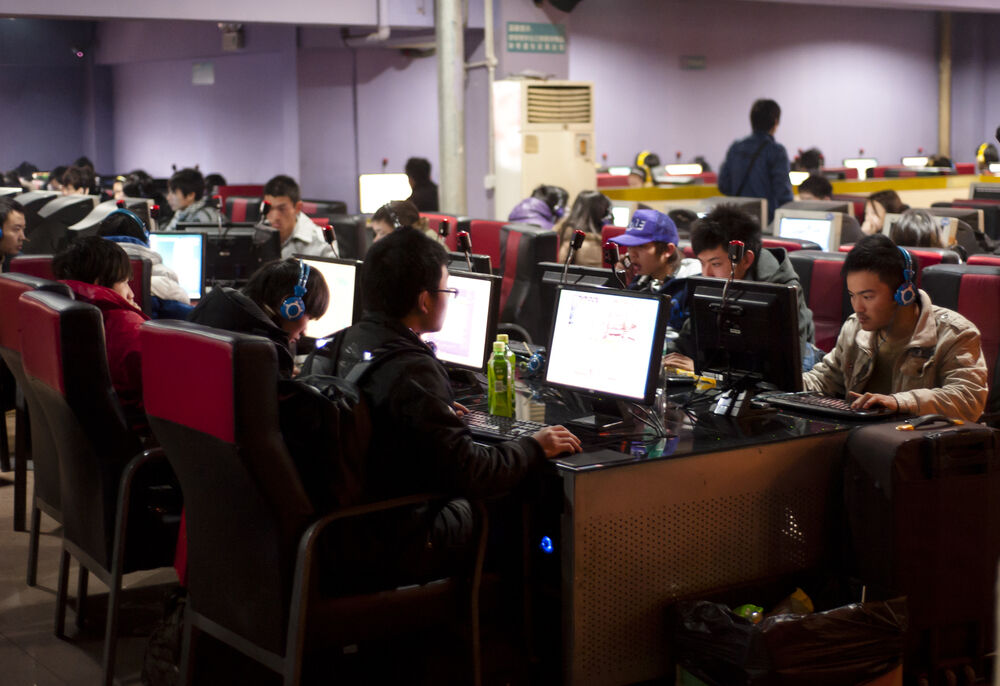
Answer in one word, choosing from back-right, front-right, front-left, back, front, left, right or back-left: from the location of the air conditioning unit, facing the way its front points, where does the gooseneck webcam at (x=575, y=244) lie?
front-right

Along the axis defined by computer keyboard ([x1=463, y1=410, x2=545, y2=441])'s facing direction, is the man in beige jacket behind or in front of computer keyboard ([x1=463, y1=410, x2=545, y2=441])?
behind

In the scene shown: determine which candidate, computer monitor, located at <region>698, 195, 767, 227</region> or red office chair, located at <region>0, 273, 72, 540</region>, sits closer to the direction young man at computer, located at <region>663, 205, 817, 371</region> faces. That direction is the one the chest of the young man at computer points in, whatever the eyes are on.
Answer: the red office chair

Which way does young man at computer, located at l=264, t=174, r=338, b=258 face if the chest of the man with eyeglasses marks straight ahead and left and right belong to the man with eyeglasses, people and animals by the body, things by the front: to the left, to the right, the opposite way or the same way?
the opposite way

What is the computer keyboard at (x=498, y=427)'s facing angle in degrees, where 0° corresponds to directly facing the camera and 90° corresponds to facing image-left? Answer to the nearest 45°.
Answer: approximately 45°

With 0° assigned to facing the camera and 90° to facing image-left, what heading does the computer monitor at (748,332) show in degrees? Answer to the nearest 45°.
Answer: approximately 225°

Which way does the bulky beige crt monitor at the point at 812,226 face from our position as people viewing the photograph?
facing the viewer and to the left of the viewer

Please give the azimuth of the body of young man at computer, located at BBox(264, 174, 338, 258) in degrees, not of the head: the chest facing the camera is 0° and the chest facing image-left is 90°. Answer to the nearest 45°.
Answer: approximately 45°

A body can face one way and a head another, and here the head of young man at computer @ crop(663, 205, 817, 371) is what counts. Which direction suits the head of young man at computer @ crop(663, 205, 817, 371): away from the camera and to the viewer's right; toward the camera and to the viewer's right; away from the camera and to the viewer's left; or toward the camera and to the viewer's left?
toward the camera and to the viewer's left

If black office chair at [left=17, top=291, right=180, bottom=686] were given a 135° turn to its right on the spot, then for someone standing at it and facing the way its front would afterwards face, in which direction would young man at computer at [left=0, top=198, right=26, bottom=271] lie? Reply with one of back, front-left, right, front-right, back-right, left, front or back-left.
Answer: back

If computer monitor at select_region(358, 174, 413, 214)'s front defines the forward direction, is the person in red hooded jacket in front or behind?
in front
